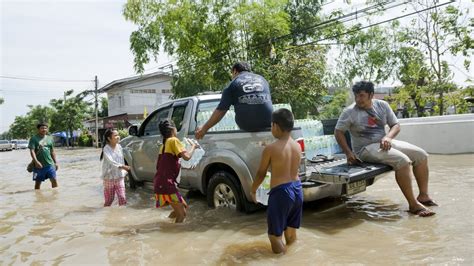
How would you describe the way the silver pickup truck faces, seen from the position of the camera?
facing away from the viewer and to the left of the viewer

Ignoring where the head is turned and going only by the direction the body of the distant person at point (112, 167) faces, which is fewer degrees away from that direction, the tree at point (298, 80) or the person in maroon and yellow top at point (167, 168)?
the person in maroon and yellow top

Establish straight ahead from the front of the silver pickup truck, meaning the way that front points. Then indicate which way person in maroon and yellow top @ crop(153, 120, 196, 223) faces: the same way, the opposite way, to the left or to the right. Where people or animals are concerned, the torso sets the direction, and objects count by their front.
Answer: to the right

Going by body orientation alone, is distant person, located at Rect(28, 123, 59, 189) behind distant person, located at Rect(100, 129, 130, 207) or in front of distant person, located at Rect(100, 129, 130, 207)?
behind

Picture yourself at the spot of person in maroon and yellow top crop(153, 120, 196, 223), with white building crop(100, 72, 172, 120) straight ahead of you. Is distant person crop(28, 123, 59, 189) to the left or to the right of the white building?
left

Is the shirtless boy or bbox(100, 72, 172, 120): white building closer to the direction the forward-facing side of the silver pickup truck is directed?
the white building

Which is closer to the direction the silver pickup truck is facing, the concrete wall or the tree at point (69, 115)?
the tree

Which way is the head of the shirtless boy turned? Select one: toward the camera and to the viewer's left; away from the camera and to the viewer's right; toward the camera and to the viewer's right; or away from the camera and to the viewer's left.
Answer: away from the camera and to the viewer's left

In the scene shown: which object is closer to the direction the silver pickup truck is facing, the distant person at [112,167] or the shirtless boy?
the distant person

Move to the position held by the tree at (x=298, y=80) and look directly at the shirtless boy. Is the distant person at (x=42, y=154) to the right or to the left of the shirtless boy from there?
right

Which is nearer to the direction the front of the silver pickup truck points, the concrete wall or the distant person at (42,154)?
the distant person

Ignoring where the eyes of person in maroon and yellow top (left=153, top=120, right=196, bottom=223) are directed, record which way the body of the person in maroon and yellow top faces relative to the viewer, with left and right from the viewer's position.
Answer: facing away from the viewer and to the right of the viewer

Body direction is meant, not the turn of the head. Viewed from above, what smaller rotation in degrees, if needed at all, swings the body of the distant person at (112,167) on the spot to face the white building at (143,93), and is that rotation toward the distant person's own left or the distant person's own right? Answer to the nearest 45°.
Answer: approximately 135° to the distant person's own left

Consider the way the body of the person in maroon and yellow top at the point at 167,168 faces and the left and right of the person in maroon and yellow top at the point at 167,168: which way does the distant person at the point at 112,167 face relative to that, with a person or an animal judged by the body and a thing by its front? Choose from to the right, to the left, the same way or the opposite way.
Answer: to the right

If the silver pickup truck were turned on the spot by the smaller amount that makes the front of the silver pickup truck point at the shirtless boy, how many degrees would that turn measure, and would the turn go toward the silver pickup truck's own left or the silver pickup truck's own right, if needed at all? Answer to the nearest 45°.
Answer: approximately 135° to the silver pickup truck's own left
